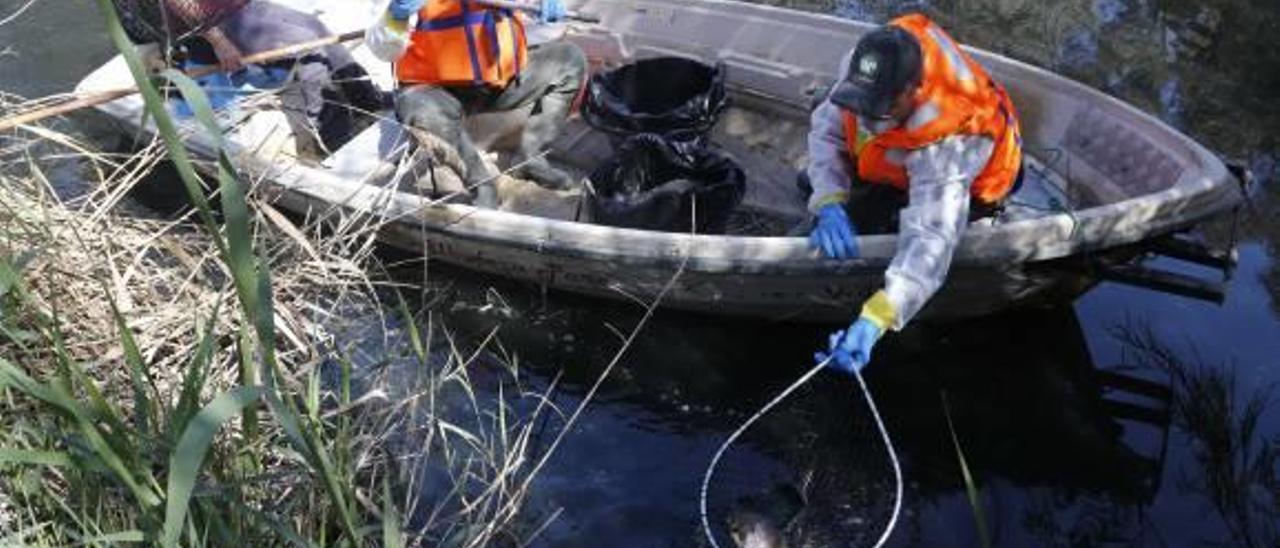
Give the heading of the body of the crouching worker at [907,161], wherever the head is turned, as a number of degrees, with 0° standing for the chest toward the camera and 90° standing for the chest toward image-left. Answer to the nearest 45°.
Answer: approximately 45°

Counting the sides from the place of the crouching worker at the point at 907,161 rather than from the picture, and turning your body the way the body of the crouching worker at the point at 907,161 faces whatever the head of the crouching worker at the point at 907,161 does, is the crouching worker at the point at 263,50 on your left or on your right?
on your right

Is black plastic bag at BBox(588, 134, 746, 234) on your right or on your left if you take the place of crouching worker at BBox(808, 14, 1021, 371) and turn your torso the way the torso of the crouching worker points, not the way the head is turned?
on your right

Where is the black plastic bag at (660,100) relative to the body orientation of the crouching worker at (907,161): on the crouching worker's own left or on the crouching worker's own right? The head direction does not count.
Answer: on the crouching worker's own right

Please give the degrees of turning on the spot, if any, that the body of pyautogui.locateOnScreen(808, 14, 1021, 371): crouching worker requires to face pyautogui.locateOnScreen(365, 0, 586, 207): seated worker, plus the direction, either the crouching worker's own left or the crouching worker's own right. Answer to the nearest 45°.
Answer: approximately 90° to the crouching worker's own right

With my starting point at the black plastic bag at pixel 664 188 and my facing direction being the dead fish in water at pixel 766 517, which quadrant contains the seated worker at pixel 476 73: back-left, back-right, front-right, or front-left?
back-right

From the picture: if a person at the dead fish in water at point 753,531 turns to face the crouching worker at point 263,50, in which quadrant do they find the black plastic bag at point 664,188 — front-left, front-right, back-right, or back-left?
front-right
